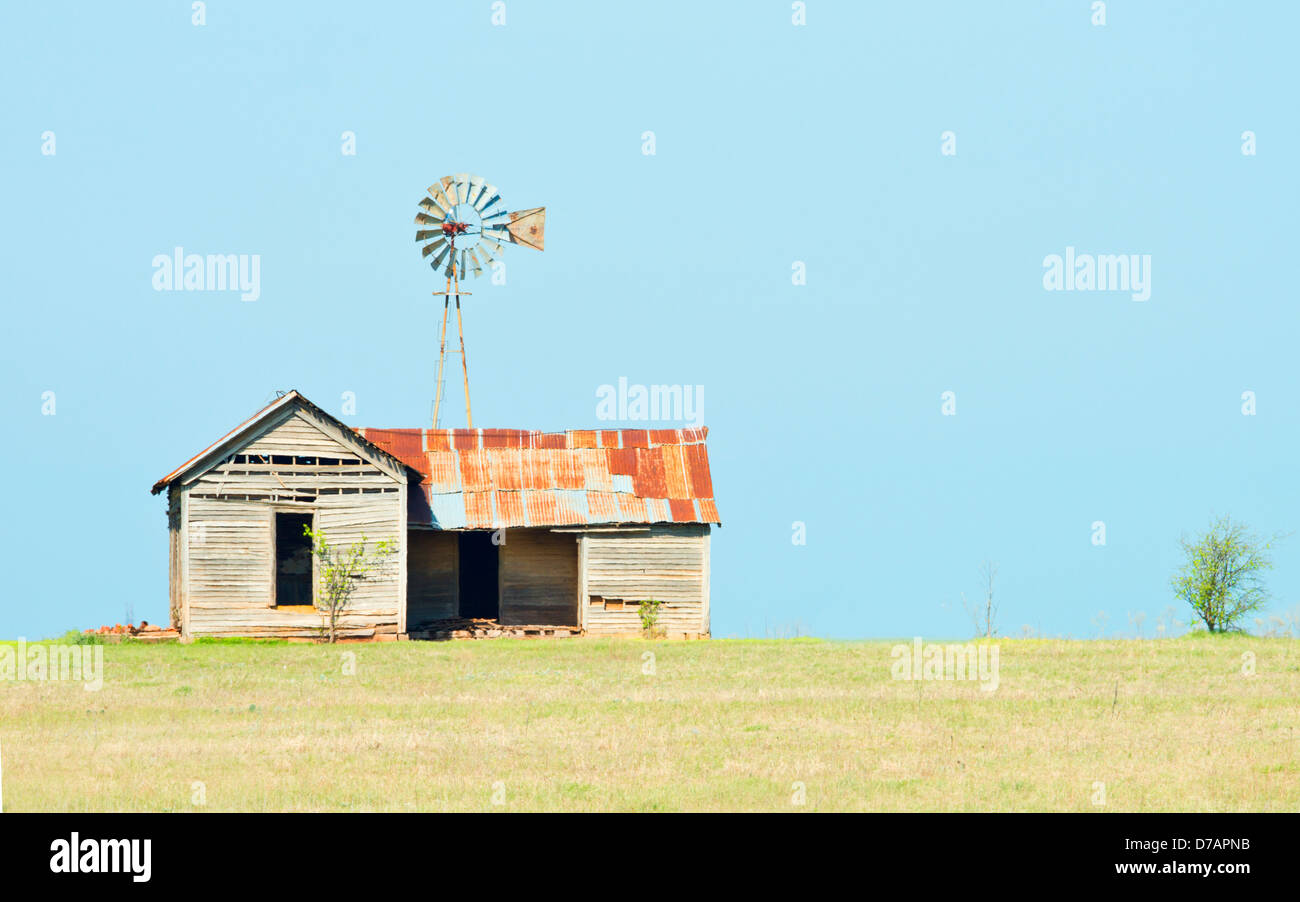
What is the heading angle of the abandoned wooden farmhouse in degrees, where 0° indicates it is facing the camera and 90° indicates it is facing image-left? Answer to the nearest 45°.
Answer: approximately 0°
